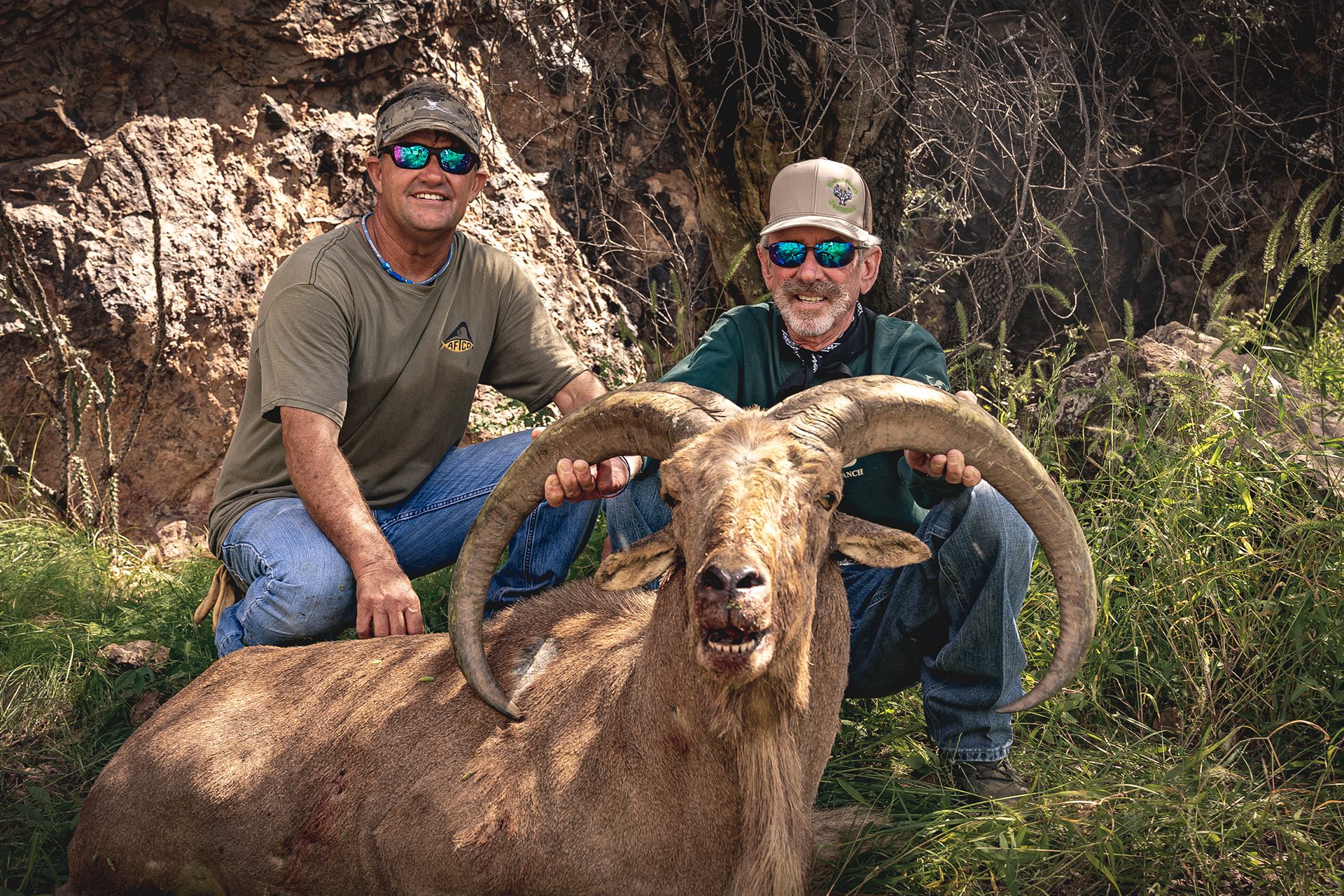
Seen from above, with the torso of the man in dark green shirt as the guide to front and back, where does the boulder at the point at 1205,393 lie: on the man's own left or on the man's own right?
on the man's own left

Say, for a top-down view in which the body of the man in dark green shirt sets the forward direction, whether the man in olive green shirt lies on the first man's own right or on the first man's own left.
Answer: on the first man's own right

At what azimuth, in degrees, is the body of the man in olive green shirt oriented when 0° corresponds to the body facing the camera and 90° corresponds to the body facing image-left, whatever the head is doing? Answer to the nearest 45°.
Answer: approximately 315°

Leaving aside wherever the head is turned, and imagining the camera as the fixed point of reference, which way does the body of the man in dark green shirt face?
toward the camera

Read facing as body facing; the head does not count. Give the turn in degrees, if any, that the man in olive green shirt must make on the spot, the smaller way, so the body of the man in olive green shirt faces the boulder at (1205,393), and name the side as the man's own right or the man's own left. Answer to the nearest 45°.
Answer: approximately 45° to the man's own left

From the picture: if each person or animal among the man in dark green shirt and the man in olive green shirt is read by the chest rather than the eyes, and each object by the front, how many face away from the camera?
0
